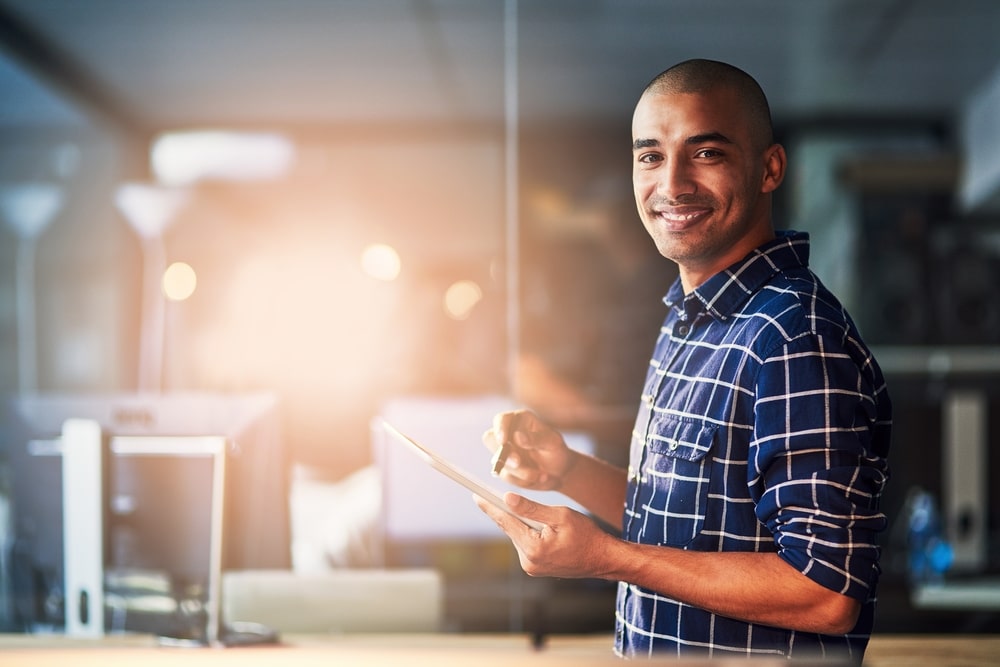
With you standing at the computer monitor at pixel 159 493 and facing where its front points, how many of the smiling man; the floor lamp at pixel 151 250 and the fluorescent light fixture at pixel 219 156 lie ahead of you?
2

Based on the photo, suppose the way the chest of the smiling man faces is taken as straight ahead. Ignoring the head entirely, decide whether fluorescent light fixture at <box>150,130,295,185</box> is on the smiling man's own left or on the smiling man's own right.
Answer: on the smiling man's own right

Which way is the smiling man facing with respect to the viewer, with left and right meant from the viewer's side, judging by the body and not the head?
facing the viewer and to the left of the viewer

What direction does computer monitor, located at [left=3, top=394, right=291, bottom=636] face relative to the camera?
away from the camera

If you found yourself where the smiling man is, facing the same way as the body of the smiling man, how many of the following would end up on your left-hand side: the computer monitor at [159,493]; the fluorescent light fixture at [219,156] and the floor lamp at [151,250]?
0

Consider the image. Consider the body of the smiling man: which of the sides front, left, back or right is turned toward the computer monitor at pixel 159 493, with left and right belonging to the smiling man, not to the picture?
right

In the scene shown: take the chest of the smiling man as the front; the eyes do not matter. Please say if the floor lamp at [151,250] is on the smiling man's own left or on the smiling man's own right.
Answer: on the smiling man's own right

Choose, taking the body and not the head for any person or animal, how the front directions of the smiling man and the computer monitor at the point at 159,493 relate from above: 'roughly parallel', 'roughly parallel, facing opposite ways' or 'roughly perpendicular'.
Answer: roughly perpendicular

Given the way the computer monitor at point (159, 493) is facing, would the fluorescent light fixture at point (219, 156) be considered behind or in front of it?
in front

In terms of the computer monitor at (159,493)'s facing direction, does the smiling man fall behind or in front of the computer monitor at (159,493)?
behind

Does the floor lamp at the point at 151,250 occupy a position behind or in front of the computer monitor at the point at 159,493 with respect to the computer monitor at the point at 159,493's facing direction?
in front
